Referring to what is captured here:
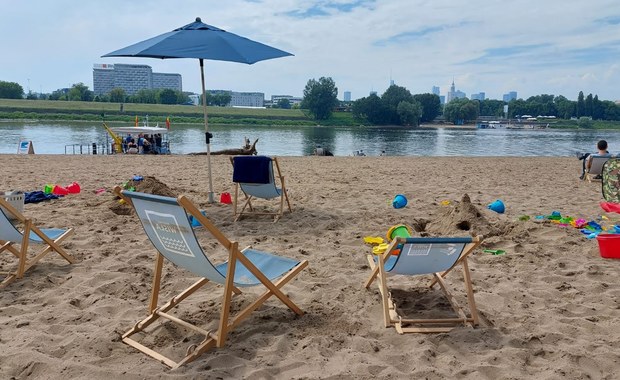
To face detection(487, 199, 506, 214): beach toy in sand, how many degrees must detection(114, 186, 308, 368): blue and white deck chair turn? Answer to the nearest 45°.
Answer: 0° — it already faces it

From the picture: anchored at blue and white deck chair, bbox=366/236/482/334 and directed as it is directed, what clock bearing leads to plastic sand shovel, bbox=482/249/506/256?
The plastic sand shovel is roughly at 2 o'clock from the blue and white deck chair.

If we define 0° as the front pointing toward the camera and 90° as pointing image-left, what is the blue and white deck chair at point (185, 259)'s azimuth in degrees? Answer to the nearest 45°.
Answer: approximately 225°

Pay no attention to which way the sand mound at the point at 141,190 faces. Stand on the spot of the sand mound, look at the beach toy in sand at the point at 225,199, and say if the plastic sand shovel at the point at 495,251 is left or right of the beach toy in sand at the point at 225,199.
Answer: right

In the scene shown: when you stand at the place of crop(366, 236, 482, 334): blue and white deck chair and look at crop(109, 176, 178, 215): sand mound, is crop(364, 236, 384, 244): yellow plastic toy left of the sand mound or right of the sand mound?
right

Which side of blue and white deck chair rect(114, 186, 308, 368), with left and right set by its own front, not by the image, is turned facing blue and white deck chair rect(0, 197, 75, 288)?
left

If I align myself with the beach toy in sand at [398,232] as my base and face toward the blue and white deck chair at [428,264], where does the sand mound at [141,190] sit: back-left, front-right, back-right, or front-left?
back-right

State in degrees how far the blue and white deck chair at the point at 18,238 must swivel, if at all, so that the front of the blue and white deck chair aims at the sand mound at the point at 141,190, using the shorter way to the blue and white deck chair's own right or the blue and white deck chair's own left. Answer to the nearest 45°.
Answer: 0° — it already faces it

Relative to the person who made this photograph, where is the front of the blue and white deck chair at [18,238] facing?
facing away from the viewer and to the right of the viewer

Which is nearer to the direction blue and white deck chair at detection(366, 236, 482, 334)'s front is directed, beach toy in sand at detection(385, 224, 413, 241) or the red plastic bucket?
the beach toy in sand

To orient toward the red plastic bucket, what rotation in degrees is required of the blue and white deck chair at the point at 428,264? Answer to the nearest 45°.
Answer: approximately 90° to its right

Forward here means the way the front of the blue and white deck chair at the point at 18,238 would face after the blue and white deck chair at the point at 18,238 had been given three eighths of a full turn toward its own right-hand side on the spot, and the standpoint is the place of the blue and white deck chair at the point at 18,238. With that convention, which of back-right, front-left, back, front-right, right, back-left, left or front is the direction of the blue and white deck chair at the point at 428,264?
front-left

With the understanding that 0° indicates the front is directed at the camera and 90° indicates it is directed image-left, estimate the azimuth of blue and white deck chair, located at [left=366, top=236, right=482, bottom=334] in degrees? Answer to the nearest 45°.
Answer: approximately 135°
